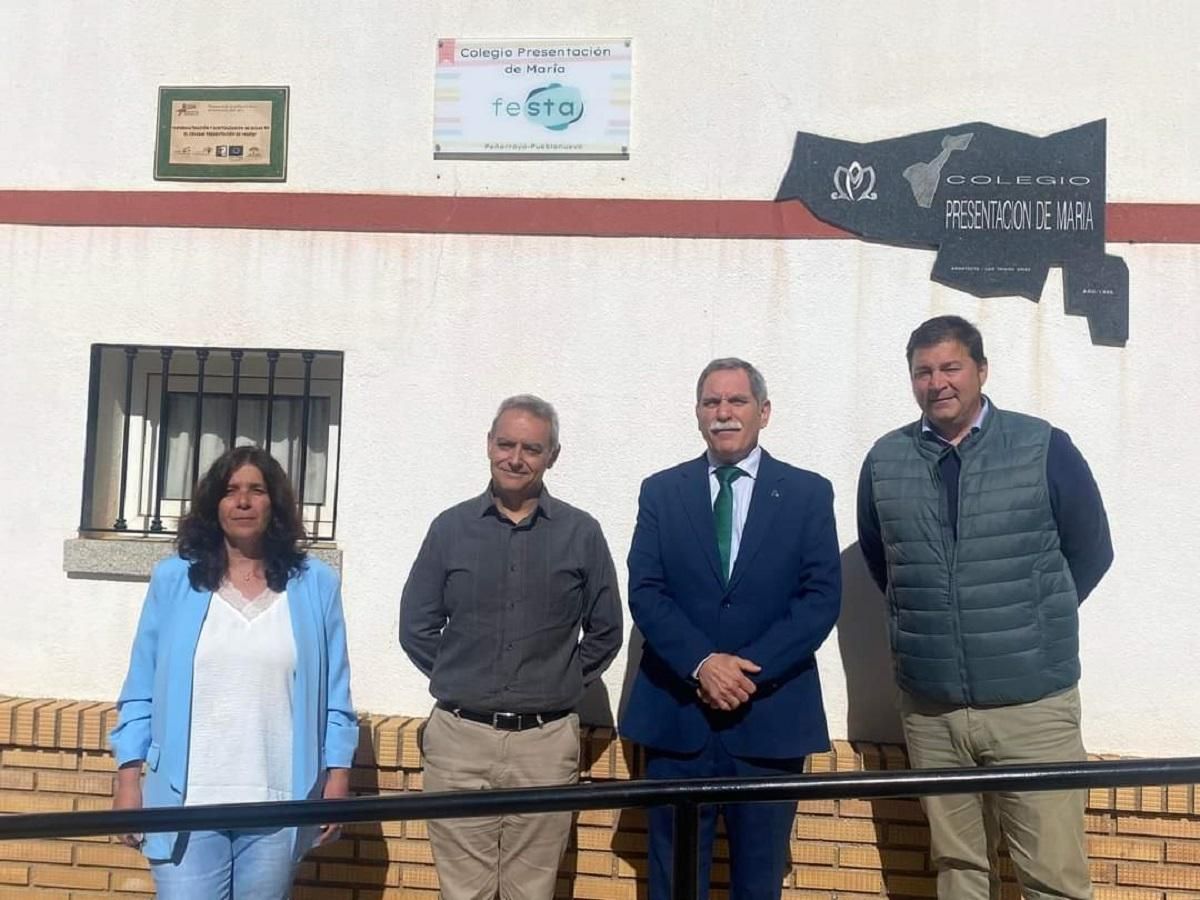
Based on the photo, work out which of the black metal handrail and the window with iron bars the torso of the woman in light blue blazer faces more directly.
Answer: the black metal handrail

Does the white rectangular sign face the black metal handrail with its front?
yes

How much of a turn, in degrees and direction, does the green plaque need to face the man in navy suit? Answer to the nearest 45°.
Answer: approximately 45° to its left

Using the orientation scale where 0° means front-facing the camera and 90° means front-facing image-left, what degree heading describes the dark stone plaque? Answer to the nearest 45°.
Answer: approximately 0°

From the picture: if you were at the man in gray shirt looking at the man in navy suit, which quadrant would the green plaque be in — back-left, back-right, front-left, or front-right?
back-left
